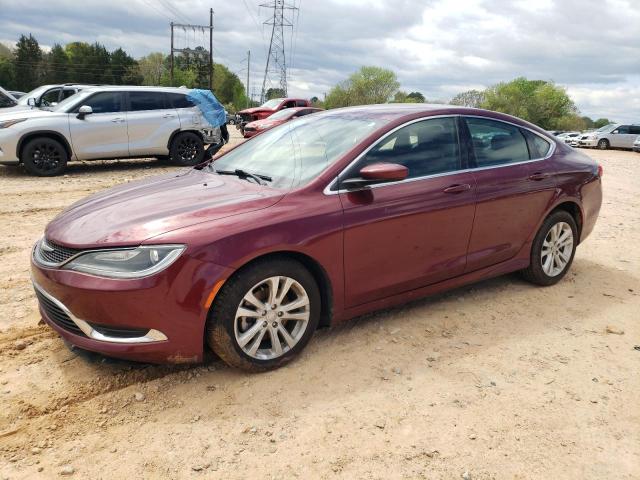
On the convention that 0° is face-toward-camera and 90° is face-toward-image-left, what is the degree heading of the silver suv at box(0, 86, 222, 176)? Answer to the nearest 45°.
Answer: approximately 90°

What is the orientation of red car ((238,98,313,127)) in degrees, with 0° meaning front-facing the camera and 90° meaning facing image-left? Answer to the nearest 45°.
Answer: approximately 45°

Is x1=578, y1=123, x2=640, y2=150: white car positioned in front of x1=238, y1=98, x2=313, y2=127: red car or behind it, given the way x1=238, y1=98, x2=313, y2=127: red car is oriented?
behind

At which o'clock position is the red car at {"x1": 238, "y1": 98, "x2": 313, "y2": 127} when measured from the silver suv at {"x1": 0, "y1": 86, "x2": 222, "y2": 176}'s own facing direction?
The red car is roughly at 4 o'clock from the silver suv.

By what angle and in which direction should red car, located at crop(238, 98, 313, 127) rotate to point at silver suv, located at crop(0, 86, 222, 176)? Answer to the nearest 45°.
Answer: approximately 45° to its left

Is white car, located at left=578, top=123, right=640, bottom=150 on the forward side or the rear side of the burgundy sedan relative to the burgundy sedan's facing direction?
on the rear side

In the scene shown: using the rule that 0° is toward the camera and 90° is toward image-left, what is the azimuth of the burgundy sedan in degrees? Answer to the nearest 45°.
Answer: approximately 45°

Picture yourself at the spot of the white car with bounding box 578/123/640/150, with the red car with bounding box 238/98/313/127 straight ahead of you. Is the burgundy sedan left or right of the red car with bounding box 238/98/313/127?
left

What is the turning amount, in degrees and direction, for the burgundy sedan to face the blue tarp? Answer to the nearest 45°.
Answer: approximately 135° to its right

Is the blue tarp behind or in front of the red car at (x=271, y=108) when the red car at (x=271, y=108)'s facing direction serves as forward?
in front
